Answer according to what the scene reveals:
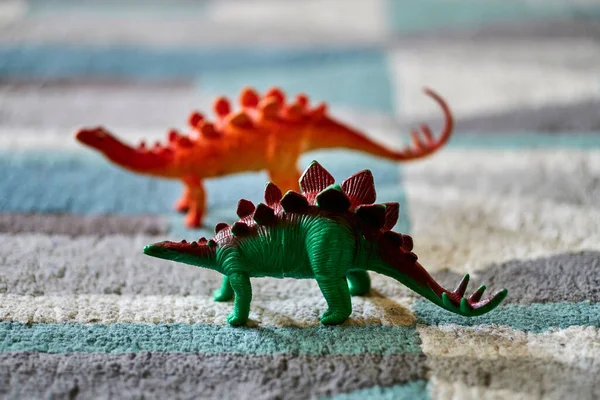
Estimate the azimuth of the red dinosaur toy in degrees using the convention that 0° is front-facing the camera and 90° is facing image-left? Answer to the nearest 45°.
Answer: approximately 90°

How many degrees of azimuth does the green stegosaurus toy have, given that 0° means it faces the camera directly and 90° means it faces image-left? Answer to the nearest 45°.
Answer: approximately 90°

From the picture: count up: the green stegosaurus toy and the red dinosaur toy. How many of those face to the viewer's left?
2
